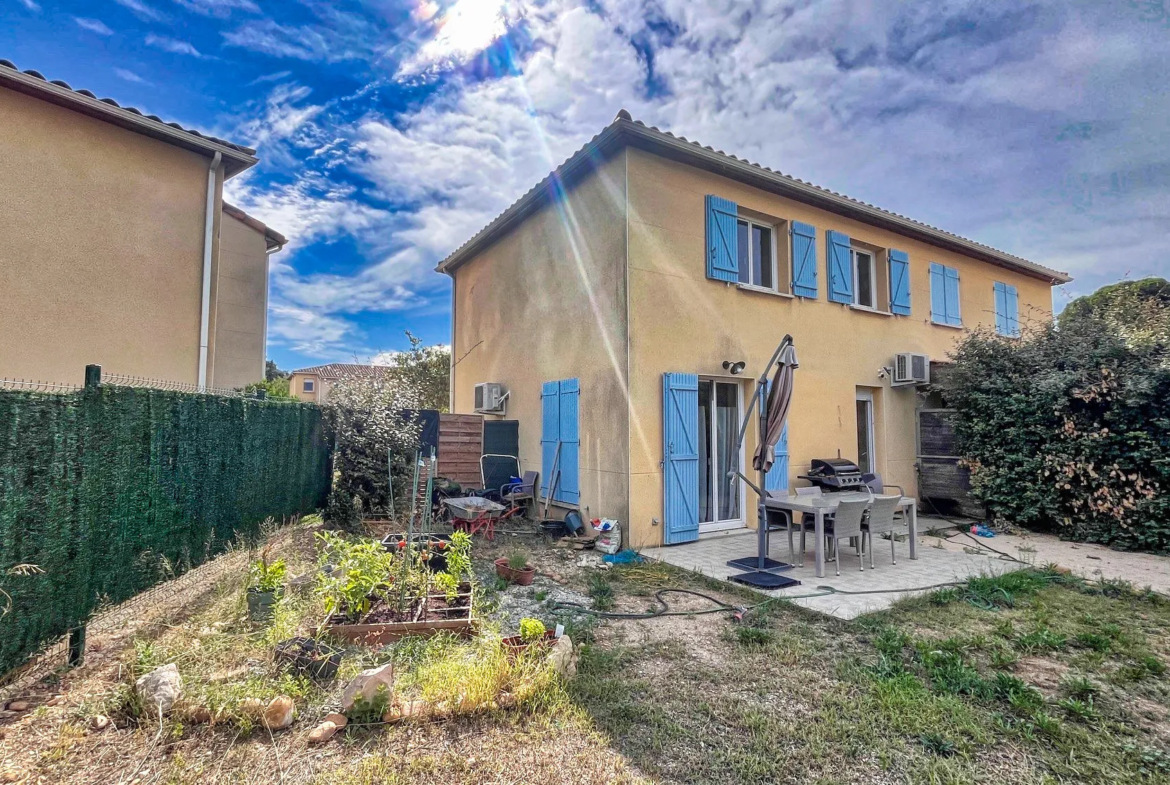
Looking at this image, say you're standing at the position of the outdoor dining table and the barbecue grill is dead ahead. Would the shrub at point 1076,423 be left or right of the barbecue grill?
right

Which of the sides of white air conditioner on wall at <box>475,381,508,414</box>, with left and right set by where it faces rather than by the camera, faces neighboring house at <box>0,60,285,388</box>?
front

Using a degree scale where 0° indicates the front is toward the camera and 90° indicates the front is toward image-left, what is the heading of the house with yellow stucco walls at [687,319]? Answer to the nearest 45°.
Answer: approximately 315°

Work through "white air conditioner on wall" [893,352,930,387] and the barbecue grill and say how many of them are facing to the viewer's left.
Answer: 0

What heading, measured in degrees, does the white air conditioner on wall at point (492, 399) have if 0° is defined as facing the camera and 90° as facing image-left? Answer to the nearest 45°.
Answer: approximately 45°

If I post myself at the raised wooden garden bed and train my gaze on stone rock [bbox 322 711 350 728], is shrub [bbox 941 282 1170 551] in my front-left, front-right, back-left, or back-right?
back-left

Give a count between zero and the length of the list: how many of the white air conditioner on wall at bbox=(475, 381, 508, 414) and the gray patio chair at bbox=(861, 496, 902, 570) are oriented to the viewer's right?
0

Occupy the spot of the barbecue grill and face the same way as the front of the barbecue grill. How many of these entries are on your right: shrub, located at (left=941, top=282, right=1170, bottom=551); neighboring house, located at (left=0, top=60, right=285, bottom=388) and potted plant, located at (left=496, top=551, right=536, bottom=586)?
2

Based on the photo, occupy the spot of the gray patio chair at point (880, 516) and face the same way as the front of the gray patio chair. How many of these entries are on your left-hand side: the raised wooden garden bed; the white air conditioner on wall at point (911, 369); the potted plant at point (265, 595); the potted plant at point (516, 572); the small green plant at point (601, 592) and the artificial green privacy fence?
5
